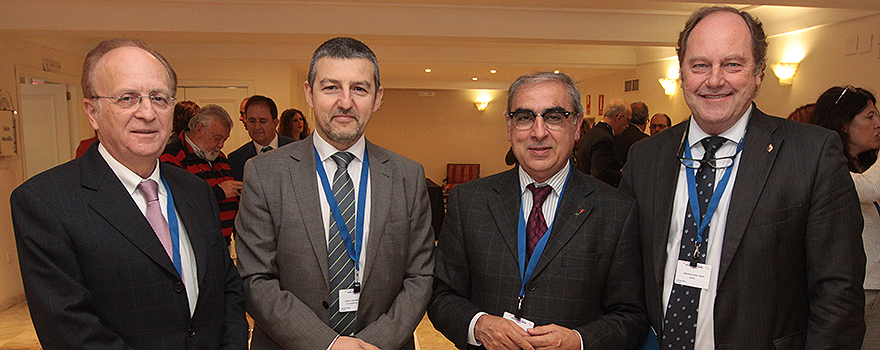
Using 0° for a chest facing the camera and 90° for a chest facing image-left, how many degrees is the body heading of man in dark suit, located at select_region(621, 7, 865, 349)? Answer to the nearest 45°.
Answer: approximately 45°

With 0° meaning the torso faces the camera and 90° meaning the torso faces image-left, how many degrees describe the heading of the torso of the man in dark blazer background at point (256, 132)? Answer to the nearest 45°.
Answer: approximately 0°

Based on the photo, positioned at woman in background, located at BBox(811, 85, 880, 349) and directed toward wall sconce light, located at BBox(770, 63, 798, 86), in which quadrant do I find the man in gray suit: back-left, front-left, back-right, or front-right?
back-left
